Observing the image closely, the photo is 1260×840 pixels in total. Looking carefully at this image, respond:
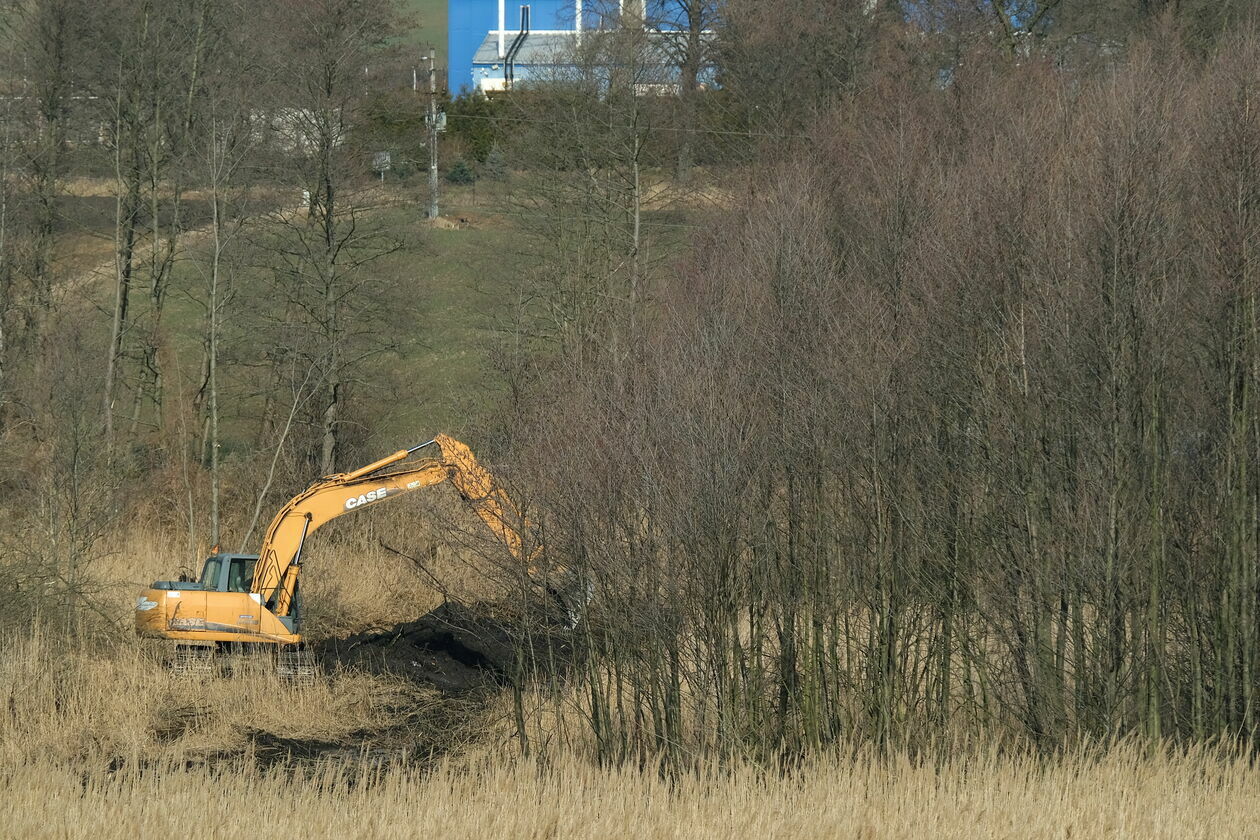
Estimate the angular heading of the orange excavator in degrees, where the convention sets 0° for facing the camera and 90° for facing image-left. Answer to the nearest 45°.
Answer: approximately 270°

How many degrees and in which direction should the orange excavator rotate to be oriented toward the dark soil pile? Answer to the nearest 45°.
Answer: approximately 45° to its left
